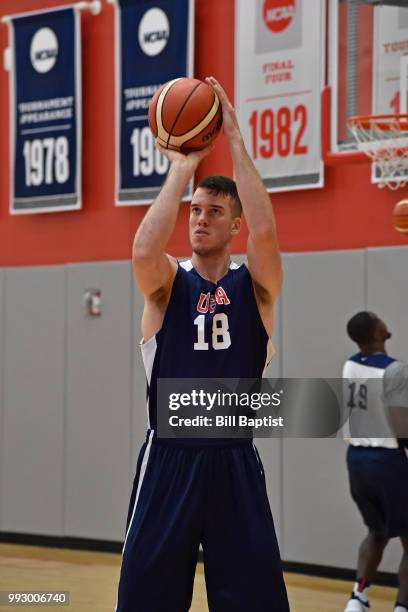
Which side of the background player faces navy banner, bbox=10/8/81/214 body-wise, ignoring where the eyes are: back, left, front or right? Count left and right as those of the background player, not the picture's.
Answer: left

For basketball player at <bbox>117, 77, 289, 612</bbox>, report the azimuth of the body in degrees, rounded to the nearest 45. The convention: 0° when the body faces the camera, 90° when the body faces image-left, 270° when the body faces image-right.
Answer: approximately 0°
